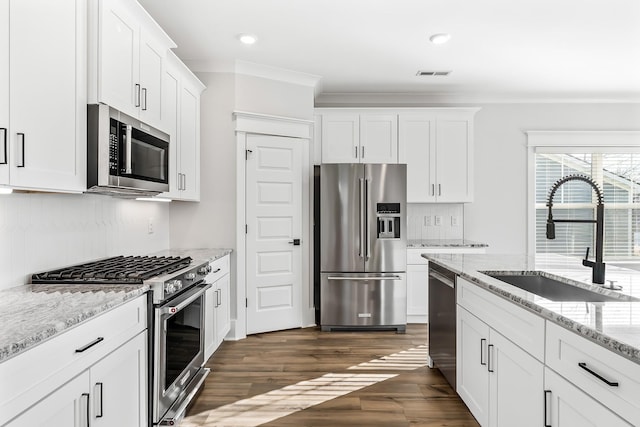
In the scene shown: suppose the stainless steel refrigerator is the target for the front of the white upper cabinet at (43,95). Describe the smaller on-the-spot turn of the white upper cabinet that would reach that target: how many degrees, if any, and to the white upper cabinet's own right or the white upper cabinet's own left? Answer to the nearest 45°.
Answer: approximately 90° to the white upper cabinet's own left

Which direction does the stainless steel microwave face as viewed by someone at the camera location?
facing the viewer and to the right of the viewer

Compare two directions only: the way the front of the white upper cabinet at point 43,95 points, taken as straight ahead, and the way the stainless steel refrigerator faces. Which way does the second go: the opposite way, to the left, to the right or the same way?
to the right

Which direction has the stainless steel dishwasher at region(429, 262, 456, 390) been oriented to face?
to the viewer's left

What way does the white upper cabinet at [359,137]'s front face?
toward the camera

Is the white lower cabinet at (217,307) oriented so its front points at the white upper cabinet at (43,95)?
no

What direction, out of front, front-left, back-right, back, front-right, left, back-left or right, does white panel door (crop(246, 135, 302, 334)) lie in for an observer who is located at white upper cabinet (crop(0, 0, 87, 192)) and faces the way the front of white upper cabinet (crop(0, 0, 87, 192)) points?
left

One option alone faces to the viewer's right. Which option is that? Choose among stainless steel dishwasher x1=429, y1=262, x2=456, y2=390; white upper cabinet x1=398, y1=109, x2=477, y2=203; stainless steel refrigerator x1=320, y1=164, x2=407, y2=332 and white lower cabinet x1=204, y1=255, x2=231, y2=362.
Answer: the white lower cabinet

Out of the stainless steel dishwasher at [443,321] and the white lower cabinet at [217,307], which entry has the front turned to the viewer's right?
the white lower cabinet

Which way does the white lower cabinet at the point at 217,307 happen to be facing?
to the viewer's right

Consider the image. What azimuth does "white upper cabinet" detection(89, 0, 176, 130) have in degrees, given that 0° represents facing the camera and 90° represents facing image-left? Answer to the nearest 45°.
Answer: approximately 315°

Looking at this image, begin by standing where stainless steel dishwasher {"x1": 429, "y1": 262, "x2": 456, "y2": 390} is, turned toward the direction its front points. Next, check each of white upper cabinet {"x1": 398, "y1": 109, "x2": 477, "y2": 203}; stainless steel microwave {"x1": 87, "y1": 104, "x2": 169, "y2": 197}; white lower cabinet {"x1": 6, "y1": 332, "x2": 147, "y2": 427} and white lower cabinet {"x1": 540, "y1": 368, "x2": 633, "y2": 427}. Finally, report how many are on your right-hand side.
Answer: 1

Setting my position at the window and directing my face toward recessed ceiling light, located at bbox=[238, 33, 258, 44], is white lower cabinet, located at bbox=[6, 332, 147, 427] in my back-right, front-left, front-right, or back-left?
front-left

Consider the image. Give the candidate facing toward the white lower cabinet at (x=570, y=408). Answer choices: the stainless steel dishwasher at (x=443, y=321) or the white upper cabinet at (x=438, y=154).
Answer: the white upper cabinet

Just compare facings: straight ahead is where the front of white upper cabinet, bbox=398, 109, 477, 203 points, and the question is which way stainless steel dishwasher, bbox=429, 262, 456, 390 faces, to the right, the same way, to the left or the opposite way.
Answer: to the right

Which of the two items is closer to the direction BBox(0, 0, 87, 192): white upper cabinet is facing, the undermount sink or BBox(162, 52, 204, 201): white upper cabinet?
the undermount sink

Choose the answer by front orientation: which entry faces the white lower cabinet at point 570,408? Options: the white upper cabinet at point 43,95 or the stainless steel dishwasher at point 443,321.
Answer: the white upper cabinet

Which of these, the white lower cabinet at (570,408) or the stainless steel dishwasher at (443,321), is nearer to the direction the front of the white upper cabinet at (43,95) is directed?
the white lower cabinet

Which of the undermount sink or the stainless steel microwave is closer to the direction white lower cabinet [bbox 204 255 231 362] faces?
the undermount sink

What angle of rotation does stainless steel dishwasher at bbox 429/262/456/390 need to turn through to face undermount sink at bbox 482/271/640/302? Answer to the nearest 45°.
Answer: approximately 135° to its left

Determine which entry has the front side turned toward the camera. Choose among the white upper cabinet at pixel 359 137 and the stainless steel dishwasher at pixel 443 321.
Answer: the white upper cabinet

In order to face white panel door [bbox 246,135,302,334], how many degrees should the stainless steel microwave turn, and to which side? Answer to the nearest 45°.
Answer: approximately 90° to its left

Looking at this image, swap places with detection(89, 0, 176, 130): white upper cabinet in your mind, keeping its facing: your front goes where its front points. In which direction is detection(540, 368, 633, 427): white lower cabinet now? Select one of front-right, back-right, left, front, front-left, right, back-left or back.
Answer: front
